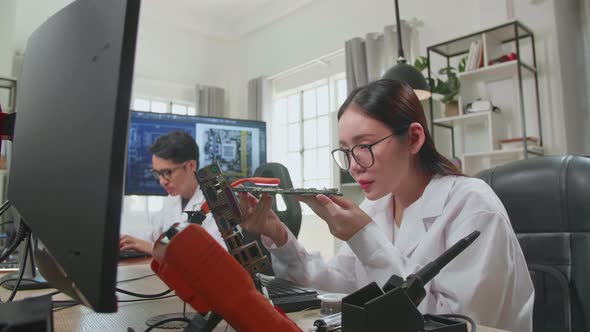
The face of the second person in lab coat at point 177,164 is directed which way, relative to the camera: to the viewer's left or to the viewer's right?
to the viewer's left

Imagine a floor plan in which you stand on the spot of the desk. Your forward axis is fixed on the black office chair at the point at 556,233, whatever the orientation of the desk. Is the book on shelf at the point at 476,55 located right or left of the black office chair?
left

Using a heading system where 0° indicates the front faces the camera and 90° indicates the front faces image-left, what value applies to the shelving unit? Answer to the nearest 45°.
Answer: approximately 45°

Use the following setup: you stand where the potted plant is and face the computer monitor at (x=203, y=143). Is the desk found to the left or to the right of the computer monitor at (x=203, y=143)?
left

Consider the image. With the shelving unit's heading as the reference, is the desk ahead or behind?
ahead

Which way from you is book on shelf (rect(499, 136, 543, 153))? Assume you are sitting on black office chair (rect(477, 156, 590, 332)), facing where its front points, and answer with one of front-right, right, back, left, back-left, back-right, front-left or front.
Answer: back-right

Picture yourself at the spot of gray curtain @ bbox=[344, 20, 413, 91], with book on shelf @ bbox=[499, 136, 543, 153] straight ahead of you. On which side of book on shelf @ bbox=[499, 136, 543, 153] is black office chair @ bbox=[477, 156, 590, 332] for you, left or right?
right

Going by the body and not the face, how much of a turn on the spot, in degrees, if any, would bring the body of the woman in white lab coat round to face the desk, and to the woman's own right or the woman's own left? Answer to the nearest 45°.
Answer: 0° — they already face it

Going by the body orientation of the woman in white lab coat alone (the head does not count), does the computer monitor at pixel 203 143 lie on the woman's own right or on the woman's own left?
on the woman's own right

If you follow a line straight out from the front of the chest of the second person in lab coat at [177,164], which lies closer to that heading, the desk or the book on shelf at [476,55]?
the desk

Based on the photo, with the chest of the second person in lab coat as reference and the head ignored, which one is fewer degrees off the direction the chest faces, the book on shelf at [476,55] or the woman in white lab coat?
the woman in white lab coat

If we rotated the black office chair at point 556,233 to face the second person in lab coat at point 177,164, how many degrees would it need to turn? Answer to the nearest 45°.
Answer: approximately 45° to its right

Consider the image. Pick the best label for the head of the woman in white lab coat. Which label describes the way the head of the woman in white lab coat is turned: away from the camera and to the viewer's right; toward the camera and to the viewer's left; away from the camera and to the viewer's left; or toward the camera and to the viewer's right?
toward the camera and to the viewer's left

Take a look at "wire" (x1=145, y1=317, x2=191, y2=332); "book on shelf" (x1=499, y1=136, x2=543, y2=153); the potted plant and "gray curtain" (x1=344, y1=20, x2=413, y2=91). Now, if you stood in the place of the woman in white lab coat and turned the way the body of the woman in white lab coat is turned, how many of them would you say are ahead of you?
1

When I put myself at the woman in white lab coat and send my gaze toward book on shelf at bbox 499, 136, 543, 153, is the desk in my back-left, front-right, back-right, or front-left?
back-left
